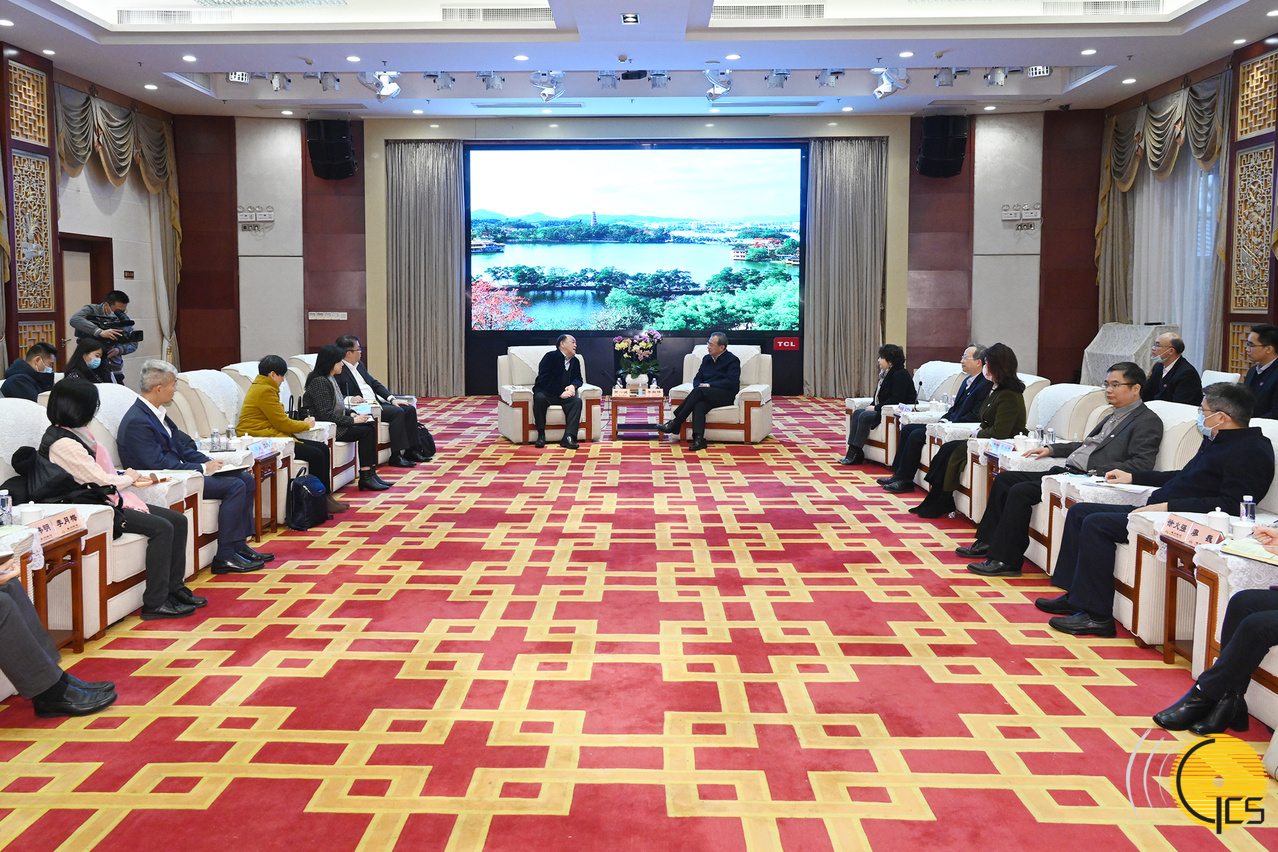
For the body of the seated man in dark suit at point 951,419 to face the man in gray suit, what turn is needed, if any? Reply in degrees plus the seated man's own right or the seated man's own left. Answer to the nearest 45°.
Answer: approximately 90° to the seated man's own left

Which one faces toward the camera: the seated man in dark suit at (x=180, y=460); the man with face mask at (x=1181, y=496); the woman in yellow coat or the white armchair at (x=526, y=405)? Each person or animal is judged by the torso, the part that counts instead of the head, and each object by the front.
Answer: the white armchair

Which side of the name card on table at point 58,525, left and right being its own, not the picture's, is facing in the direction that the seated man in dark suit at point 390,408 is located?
left

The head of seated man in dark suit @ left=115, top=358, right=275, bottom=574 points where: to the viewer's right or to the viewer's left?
to the viewer's right

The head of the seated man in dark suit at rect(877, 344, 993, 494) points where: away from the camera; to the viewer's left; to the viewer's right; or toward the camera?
to the viewer's left

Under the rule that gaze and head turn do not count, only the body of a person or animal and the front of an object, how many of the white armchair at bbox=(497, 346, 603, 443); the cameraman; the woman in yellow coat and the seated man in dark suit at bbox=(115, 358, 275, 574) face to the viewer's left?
0

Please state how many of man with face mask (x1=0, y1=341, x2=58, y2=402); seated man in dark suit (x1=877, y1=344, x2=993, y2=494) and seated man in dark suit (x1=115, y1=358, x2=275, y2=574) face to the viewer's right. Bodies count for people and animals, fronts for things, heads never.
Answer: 2

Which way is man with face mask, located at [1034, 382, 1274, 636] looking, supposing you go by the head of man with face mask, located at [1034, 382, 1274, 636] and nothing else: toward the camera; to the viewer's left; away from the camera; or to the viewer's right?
to the viewer's left

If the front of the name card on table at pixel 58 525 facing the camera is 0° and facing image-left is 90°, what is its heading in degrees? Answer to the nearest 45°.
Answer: approximately 315°

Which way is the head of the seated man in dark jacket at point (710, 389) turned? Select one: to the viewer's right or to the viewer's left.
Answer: to the viewer's left

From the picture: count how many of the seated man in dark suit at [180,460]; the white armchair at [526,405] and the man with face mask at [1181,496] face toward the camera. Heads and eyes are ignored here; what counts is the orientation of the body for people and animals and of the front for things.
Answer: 1

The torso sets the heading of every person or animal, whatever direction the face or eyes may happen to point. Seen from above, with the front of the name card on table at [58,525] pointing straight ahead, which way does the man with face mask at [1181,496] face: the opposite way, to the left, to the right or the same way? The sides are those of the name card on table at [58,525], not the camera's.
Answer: the opposite way

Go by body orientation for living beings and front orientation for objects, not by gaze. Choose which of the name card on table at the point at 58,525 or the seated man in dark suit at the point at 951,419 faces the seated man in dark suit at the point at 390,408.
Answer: the seated man in dark suit at the point at 951,419

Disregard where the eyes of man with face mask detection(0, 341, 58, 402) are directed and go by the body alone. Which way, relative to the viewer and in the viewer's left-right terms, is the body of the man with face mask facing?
facing to the right of the viewer
